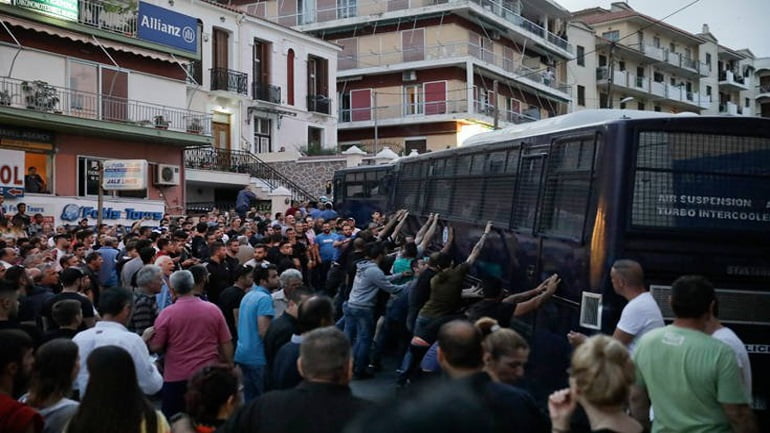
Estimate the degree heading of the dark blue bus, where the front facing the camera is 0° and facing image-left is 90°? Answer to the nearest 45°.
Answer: approximately 135°

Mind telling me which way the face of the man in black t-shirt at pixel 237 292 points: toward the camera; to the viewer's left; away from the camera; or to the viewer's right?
to the viewer's right

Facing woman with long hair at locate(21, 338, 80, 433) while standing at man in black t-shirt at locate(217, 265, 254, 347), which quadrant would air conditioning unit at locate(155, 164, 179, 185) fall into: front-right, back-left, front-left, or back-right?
back-right

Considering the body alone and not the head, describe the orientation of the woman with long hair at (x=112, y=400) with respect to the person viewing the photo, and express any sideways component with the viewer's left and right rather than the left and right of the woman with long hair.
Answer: facing away from the viewer

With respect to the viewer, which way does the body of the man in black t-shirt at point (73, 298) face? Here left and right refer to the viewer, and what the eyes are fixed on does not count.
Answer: facing away from the viewer

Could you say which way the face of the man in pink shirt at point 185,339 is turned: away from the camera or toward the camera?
away from the camera

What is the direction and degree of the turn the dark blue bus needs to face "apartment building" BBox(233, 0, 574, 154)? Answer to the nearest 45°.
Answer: approximately 45° to its right

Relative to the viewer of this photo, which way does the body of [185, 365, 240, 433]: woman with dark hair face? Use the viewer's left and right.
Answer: facing away from the viewer and to the right of the viewer

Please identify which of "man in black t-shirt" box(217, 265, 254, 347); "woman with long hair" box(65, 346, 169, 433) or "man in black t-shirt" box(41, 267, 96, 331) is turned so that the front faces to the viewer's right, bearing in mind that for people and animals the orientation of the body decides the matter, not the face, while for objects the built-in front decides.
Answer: "man in black t-shirt" box(217, 265, 254, 347)

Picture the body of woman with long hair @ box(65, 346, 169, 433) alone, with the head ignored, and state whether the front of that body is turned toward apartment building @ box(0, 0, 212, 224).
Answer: yes
